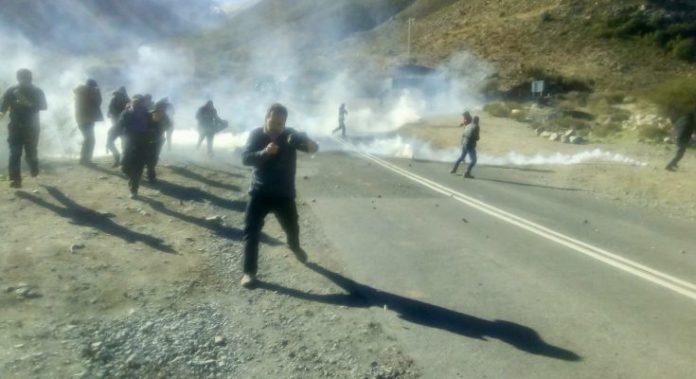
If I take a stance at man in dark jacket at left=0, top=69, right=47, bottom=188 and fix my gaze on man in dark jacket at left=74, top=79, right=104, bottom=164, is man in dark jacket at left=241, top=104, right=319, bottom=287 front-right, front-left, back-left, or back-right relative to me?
back-right

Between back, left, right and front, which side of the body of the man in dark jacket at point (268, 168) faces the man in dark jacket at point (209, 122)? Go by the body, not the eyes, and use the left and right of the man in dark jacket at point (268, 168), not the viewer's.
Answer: back

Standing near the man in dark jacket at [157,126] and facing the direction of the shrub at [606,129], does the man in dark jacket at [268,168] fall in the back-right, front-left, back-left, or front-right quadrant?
back-right

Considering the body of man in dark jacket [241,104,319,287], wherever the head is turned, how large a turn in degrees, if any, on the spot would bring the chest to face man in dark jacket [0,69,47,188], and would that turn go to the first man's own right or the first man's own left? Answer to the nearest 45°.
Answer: approximately 135° to the first man's own right

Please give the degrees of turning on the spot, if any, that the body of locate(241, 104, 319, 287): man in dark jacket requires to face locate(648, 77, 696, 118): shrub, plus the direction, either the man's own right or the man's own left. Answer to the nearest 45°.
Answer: approximately 135° to the man's own left

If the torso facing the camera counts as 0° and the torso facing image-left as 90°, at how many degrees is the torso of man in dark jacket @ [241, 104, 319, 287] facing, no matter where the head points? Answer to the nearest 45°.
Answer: approximately 0°

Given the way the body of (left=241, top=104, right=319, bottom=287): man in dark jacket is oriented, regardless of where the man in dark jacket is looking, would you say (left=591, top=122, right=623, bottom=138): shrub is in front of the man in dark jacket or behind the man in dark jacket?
behind

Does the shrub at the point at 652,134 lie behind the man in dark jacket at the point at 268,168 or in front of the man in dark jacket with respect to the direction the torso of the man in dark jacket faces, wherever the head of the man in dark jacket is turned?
behind

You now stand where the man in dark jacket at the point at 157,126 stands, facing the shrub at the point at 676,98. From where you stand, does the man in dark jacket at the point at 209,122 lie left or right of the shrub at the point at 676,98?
left
